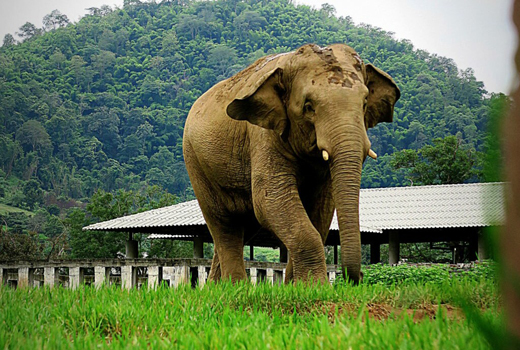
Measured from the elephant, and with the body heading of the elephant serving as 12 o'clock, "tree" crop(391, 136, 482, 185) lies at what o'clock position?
The tree is roughly at 8 o'clock from the elephant.

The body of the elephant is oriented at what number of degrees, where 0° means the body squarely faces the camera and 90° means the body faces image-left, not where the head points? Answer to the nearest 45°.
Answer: approximately 315°
